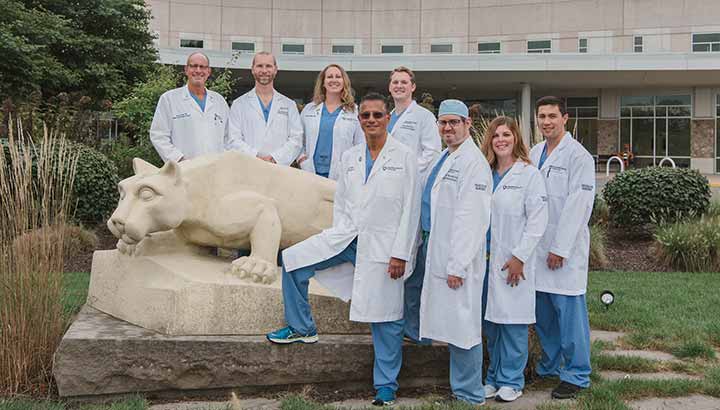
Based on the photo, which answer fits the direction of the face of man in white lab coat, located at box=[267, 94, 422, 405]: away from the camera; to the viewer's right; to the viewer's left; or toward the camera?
toward the camera

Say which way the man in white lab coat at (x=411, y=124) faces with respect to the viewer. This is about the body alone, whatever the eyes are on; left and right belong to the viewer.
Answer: facing the viewer and to the left of the viewer

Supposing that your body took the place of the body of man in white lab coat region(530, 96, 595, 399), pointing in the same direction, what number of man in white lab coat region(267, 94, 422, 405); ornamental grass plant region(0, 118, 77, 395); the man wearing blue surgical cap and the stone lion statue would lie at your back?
0

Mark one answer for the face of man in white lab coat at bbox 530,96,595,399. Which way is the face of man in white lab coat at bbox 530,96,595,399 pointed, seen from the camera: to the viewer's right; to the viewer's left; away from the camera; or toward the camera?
toward the camera

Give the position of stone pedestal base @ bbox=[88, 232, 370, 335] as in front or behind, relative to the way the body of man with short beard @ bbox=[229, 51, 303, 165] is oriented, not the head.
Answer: in front

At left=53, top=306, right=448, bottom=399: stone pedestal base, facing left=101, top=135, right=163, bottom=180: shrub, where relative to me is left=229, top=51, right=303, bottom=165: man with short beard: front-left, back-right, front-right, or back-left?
front-right

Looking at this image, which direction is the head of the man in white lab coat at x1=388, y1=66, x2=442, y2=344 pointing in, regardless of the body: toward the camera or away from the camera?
toward the camera

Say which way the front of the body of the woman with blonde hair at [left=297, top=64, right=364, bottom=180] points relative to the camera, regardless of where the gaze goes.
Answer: toward the camera

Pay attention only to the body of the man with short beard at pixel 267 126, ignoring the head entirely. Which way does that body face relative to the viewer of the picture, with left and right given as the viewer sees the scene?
facing the viewer

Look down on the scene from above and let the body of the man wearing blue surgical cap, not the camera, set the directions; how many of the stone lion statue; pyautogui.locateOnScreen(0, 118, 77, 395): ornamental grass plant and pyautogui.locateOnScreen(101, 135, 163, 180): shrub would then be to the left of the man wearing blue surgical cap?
0

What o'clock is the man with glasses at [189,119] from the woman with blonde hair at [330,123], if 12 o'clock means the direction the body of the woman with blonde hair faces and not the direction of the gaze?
The man with glasses is roughly at 3 o'clock from the woman with blonde hair.

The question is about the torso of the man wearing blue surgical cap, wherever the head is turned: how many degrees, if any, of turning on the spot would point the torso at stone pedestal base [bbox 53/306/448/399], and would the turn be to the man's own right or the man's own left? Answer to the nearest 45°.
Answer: approximately 45° to the man's own right

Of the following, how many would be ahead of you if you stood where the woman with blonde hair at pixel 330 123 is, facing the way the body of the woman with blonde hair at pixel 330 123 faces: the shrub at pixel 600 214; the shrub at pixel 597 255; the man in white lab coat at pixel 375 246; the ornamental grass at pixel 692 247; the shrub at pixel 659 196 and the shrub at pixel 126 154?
1

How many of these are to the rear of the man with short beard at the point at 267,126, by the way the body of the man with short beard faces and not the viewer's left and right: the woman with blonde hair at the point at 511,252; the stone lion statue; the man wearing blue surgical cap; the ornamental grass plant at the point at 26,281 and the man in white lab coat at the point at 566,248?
0

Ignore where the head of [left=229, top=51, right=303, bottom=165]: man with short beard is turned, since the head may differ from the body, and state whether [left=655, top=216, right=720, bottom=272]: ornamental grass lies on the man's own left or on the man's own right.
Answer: on the man's own left

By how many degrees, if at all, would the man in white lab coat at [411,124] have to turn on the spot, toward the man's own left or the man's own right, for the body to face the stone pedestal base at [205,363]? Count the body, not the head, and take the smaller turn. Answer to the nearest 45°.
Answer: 0° — they already face it

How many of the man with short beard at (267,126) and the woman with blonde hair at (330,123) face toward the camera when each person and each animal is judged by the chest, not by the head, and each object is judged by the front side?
2

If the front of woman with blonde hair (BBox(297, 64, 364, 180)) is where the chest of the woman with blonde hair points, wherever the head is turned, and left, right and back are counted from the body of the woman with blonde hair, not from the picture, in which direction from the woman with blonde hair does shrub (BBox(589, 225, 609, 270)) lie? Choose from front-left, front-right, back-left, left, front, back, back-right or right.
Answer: back-left

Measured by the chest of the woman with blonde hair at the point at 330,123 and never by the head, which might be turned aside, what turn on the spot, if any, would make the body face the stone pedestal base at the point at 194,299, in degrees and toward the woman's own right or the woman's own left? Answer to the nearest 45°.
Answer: approximately 45° to the woman's own right
